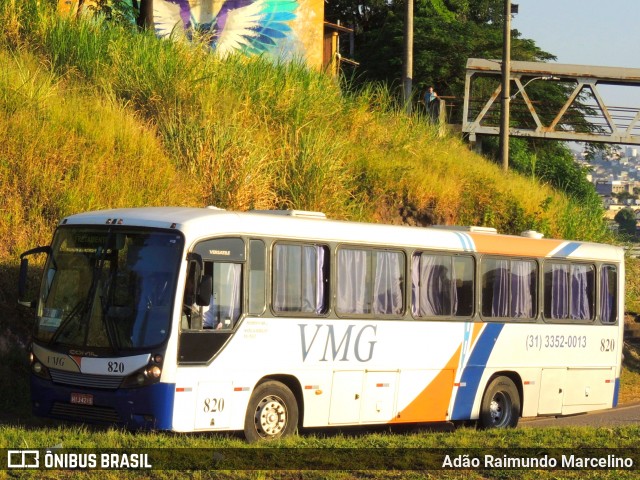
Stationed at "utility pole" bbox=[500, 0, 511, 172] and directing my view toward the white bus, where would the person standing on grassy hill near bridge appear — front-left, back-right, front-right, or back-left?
back-right

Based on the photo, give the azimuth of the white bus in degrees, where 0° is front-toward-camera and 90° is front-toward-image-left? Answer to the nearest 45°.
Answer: approximately 45°

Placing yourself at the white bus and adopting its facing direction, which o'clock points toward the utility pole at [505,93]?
The utility pole is roughly at 5 o'clock from the white bus.

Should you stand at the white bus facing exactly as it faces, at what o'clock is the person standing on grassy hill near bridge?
The person standing on grassy hill near bridge is roughly at 5 o'clock from the white bus.

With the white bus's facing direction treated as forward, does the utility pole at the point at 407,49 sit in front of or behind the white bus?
behind
